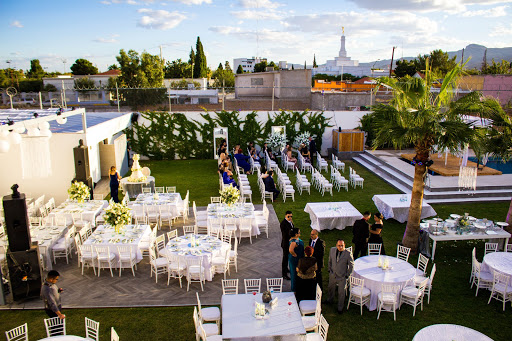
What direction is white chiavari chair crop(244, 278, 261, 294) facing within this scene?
toward the camera

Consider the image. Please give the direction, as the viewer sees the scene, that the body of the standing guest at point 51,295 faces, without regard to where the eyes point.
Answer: to the viewer's right

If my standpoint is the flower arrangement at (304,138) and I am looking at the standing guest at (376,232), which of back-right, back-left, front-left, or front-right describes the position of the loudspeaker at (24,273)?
front-right

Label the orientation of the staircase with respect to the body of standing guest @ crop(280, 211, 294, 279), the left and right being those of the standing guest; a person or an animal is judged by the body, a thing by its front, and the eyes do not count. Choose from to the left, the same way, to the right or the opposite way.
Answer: to the right

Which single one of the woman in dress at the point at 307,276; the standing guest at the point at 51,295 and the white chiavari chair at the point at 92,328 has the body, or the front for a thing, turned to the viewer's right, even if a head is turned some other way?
the standing guest

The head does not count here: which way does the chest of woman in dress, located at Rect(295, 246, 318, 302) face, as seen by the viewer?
away from the camera

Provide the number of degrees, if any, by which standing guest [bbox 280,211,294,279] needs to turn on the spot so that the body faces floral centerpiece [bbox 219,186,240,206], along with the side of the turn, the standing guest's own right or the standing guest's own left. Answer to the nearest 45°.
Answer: approximately 180°

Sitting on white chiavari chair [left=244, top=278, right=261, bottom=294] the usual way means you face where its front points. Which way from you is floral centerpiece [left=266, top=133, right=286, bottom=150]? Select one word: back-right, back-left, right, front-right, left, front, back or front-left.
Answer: back

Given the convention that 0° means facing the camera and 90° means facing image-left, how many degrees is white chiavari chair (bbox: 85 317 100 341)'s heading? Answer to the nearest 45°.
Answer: approximately 45°

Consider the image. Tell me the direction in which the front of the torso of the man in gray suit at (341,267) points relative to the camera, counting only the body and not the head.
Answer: toward the camera

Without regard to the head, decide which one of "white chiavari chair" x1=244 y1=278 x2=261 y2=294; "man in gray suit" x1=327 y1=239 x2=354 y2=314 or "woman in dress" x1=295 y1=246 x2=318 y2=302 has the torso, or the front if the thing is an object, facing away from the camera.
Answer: the woman in dress

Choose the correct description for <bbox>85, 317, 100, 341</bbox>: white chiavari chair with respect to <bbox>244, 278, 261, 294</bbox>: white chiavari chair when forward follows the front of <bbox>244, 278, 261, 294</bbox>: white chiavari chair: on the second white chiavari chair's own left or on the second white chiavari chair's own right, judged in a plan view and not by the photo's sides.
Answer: on the second white chiavari chair's own right

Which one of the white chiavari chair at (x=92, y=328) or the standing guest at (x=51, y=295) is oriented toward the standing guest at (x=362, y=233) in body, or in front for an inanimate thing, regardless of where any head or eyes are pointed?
the standing guest at (x=51, y=295)

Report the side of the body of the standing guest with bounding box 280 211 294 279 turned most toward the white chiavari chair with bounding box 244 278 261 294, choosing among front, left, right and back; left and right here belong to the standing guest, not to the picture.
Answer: right

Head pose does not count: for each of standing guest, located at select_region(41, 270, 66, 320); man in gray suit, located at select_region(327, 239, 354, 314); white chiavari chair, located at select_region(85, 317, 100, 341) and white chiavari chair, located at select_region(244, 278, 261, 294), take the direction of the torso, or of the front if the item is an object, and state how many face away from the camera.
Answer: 0

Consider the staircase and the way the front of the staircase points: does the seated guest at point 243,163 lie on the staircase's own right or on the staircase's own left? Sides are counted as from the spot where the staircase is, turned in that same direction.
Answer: on the staircase's own right
